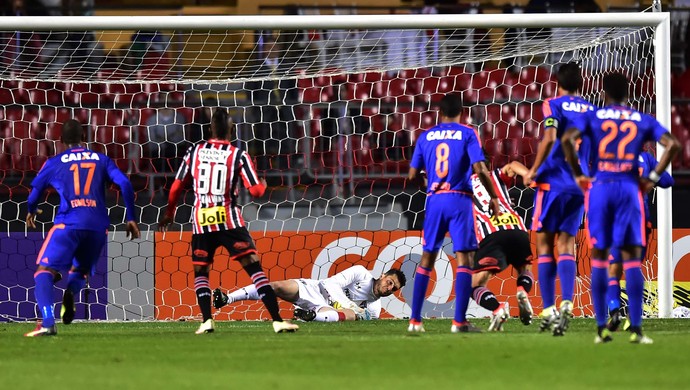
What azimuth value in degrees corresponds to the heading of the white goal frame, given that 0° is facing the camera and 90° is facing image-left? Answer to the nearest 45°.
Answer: approximately 0°
